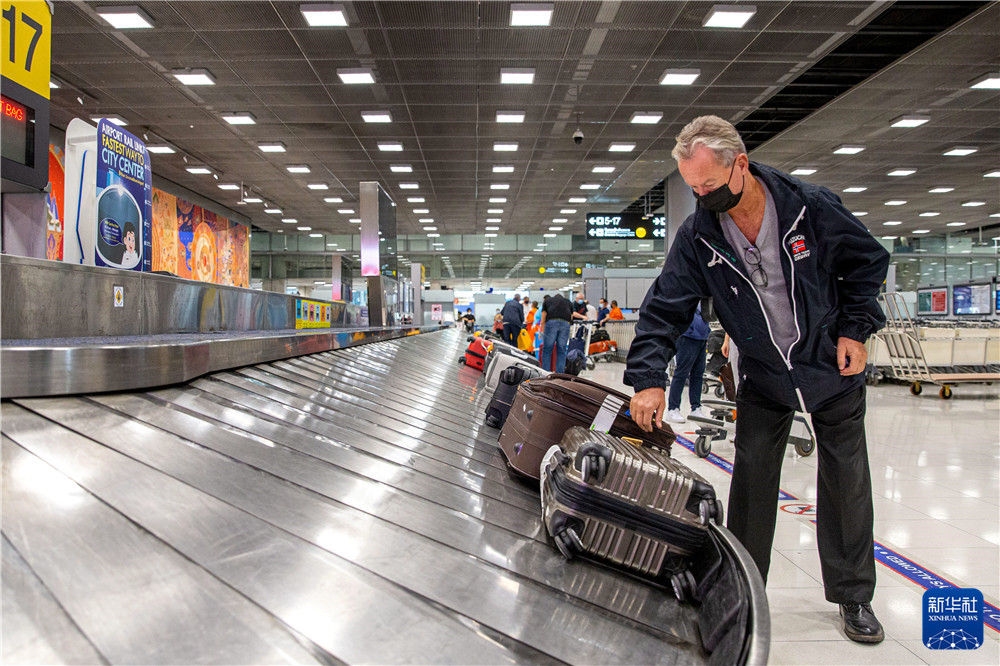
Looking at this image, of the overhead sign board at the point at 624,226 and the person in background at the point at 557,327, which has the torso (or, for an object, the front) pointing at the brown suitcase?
the overhead sign board

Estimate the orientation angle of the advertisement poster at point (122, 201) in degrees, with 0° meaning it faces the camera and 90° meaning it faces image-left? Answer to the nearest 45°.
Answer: approximately 315°

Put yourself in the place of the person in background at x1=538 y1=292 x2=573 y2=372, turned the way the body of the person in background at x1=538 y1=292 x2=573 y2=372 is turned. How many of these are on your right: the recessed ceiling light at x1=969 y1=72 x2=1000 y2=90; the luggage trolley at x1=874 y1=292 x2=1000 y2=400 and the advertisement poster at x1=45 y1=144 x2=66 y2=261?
2

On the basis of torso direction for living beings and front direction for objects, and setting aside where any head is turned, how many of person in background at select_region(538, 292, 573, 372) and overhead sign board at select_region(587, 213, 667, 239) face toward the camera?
1

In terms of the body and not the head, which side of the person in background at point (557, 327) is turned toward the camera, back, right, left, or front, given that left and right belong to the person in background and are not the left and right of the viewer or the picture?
back

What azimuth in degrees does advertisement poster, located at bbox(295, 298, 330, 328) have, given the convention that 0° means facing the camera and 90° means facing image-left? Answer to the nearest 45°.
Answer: approximately 315°

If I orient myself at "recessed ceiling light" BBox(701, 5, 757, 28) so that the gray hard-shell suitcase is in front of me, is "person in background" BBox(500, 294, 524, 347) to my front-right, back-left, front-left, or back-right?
back-right

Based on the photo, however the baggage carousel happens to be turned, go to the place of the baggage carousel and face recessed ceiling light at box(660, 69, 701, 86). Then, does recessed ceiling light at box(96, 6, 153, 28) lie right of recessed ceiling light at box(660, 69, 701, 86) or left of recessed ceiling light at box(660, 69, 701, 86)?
left

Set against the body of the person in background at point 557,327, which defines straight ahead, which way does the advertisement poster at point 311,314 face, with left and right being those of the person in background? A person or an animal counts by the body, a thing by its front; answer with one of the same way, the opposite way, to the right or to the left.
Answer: to the right

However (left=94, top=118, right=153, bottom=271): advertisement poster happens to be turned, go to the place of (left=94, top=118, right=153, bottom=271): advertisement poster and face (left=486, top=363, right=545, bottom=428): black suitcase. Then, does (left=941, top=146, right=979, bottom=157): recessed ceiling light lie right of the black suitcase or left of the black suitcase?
left

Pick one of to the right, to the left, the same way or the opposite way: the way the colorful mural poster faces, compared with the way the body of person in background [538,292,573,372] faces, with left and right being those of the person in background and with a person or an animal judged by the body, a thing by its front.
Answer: to the right
